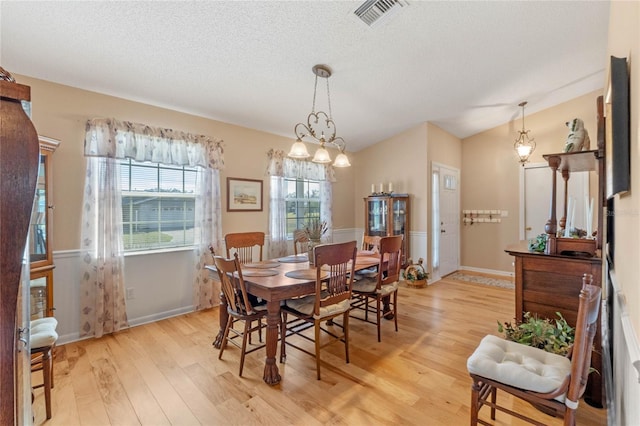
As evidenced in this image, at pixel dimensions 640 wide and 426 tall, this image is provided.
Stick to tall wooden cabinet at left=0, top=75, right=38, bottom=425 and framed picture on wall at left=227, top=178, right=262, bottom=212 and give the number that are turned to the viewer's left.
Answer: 0

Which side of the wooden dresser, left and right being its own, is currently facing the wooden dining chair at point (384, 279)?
front

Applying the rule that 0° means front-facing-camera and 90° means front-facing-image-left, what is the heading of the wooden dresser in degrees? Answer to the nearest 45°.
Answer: approximately 90°

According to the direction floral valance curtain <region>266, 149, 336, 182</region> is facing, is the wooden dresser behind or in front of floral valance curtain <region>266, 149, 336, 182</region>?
in front

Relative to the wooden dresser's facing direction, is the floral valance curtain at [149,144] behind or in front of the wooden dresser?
in front

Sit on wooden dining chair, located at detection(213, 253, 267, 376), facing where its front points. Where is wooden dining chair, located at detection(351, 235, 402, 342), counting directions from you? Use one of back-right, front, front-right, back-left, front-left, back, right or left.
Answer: front-right

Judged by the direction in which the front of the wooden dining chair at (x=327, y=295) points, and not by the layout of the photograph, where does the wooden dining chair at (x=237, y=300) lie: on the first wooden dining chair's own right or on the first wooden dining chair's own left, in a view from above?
on the first wooden dining chair's own left

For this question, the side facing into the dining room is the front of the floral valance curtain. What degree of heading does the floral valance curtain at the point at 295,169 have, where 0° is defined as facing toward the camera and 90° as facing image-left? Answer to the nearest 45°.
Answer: approximately 315°

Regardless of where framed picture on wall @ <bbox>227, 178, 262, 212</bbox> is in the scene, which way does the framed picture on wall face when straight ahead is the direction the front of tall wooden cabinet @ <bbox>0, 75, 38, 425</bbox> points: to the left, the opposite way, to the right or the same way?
to the right

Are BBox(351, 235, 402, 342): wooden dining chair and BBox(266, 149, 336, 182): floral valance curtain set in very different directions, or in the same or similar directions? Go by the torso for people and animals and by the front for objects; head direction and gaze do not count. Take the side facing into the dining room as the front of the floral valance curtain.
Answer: very different directions

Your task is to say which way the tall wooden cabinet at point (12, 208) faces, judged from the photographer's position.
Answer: facing to the right of the viewer

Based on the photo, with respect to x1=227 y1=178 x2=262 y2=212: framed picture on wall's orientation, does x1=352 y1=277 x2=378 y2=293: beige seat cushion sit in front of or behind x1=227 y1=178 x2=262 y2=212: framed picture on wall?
in front
